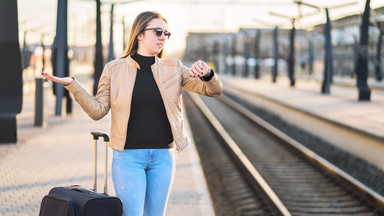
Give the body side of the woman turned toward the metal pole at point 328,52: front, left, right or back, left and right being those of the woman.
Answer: back

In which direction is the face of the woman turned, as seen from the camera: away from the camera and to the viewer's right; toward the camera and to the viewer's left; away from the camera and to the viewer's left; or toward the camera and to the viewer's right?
toward the camera and to the viewer's right

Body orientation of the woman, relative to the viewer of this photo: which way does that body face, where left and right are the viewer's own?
facing the viewer

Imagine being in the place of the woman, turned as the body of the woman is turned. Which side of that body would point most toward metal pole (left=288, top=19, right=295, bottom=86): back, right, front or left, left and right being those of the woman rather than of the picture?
back

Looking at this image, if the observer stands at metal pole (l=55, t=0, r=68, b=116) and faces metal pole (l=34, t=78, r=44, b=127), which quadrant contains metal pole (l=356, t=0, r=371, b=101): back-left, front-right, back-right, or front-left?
back-left

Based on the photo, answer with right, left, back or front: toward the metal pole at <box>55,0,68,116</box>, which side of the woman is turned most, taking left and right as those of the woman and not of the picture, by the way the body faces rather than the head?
back

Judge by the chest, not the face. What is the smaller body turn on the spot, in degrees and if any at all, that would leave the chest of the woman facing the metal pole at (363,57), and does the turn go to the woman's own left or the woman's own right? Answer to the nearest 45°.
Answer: approximately 135° to the woman's own left
